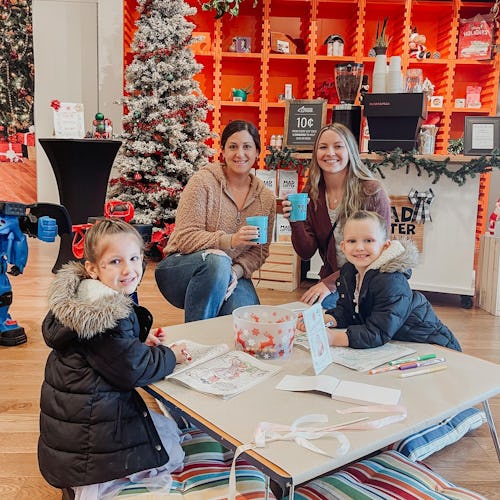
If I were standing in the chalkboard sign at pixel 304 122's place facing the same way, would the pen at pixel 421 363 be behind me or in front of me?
in front

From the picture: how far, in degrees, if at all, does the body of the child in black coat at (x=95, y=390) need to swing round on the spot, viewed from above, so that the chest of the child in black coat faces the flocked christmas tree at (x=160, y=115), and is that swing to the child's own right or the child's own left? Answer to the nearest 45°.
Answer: approximately 90° to the child's own left

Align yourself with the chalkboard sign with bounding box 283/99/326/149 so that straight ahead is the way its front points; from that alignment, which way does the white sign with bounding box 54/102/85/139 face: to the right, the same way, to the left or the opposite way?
the same way

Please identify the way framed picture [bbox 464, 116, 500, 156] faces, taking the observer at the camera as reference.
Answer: facing the viewer

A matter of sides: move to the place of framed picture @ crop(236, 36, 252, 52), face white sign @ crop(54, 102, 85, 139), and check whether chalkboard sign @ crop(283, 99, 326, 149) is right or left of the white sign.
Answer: left

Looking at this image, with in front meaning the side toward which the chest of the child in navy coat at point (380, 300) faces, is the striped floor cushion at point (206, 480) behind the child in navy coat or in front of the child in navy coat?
in front

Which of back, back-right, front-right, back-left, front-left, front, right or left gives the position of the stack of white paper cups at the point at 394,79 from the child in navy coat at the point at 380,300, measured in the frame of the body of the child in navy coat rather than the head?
back-right

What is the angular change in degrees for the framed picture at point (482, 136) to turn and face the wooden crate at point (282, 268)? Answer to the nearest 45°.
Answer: approximately 90° to its right

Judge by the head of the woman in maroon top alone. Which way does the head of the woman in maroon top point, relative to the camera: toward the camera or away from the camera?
toward the camera

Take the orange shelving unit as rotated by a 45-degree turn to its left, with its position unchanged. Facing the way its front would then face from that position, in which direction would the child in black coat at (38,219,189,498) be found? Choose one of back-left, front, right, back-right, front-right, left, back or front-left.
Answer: front-right

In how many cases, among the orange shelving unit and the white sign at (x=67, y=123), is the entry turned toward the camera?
2

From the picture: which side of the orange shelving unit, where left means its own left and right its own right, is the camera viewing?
front
